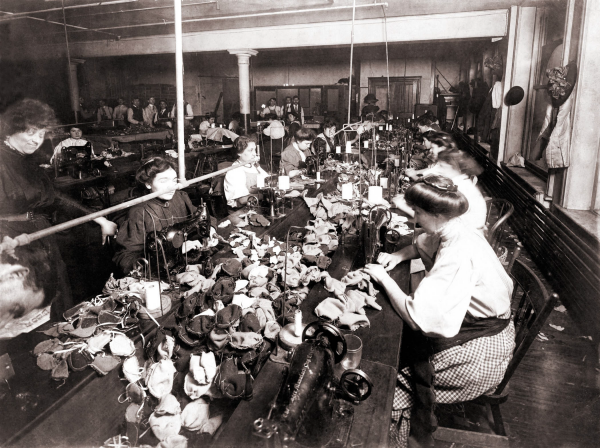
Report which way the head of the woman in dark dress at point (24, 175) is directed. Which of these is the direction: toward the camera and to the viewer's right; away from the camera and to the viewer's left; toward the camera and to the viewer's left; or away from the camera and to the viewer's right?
toward the camera and to the viewer's right

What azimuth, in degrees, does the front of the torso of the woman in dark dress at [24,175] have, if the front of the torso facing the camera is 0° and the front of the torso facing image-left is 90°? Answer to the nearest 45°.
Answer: approximately 315°

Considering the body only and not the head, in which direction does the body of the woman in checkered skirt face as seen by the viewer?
to the viewer's left

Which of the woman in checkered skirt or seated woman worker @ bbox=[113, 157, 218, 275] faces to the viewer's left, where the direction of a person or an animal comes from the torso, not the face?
the woman in checkered skirt

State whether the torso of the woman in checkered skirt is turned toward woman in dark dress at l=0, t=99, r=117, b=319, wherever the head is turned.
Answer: yes

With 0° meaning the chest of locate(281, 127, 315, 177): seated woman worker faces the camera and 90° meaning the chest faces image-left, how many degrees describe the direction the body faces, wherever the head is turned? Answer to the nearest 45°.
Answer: approximately 315°

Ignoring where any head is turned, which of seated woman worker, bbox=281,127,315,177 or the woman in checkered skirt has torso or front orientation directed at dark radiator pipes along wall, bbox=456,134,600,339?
the seated woman worker
